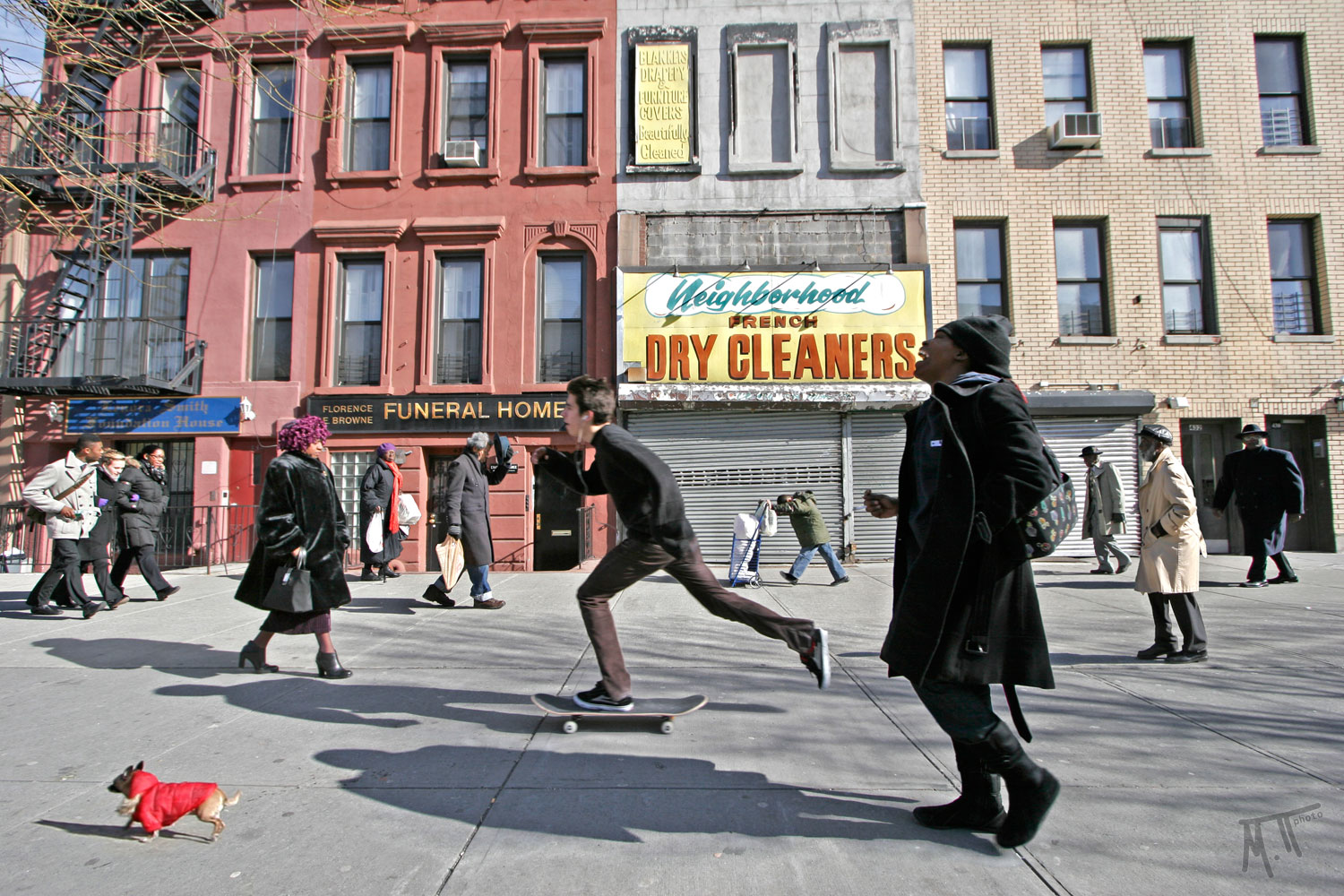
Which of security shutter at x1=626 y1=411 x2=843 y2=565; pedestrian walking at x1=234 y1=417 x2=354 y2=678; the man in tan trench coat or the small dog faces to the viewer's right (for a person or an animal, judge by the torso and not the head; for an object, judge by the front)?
the pedestrian walking

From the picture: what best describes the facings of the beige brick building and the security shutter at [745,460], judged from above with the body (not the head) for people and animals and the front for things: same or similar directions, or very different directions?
same or similar directions

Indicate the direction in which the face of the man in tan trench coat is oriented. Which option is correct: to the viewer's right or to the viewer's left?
to the viewer's left

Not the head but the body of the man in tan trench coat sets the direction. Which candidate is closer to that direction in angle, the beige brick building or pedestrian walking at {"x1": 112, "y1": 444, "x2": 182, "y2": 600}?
the pedestrian walking

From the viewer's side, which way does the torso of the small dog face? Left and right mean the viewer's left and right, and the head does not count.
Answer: facing to the left of the viewer

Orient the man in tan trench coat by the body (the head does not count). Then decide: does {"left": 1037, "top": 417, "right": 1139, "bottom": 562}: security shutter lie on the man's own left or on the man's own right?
on the man's own right

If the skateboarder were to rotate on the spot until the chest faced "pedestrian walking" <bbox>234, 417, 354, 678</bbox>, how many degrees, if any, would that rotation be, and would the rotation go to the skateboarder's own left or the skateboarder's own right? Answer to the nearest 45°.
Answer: approximately 45° to the skateboarder's own right

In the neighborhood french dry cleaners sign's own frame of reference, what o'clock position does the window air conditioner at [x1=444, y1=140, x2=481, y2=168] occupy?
The window air conditioner is roughly at 3 o'clock from the neighborhood french dry cleaners sign.

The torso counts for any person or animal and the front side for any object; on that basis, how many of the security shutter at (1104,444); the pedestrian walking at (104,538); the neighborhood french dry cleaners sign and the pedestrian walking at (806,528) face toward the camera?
2

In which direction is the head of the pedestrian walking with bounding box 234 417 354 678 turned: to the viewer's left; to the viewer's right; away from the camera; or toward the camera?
to the viewer's right

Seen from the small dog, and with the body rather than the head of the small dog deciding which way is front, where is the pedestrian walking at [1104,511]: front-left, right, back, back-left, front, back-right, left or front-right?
back

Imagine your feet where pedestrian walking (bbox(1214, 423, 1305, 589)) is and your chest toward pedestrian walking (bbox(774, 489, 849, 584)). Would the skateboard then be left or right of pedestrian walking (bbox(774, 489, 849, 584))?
left

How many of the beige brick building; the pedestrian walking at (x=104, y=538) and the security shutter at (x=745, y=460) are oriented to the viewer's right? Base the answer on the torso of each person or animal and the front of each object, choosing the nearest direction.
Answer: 1

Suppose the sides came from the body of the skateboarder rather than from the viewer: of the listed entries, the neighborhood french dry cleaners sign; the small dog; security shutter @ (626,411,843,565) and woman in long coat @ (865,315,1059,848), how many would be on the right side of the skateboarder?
2
